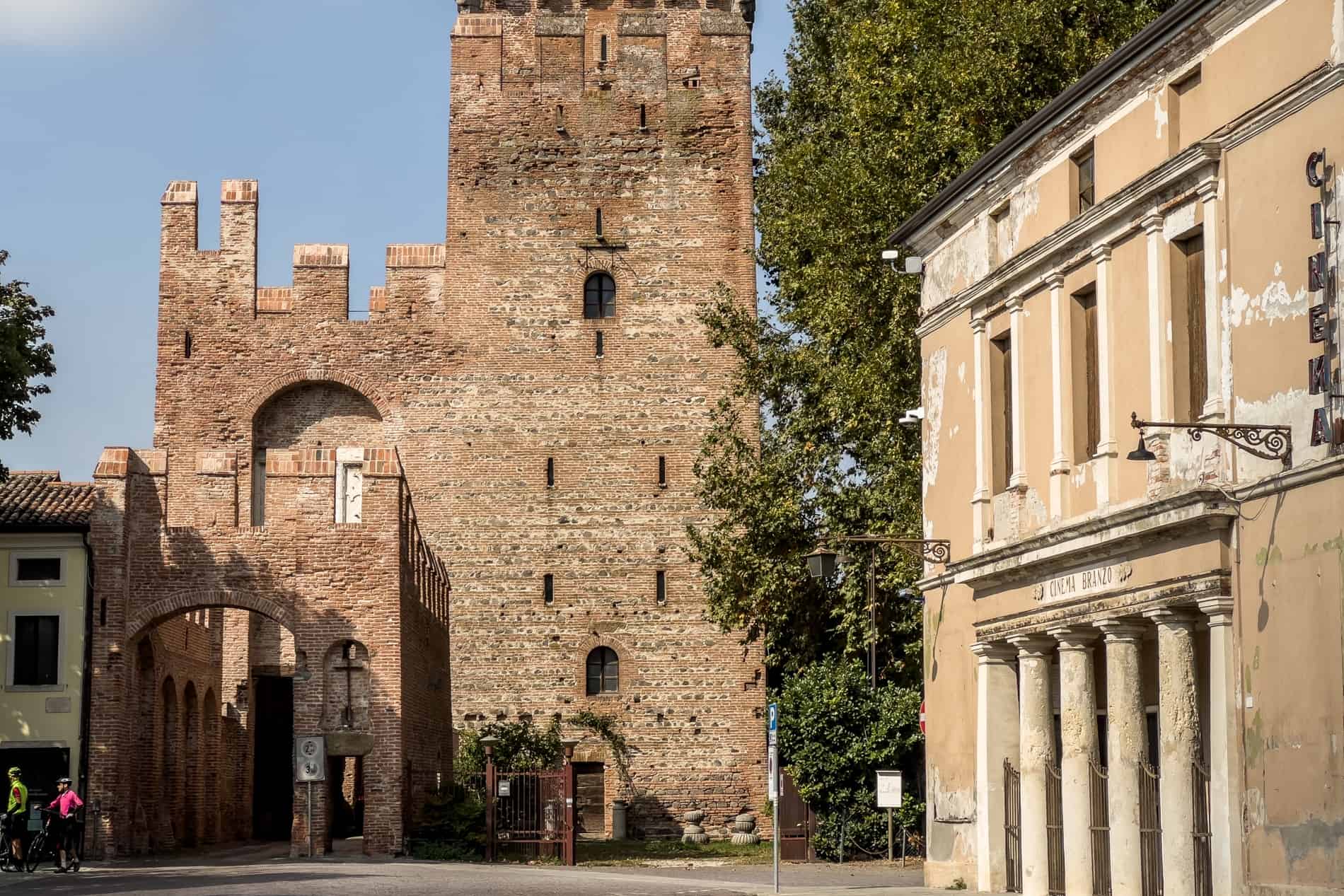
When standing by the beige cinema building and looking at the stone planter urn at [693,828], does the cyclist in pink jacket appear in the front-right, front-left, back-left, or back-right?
front-left

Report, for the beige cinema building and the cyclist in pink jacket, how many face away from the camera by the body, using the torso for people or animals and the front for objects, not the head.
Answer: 0

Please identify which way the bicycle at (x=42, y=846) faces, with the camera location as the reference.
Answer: facing the viewer and to the left of the viewer

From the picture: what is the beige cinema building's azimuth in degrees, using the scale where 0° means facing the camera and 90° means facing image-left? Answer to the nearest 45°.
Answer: approximately 45°

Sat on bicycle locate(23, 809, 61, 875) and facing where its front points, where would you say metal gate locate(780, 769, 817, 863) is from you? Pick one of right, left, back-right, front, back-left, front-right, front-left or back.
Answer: back-left
